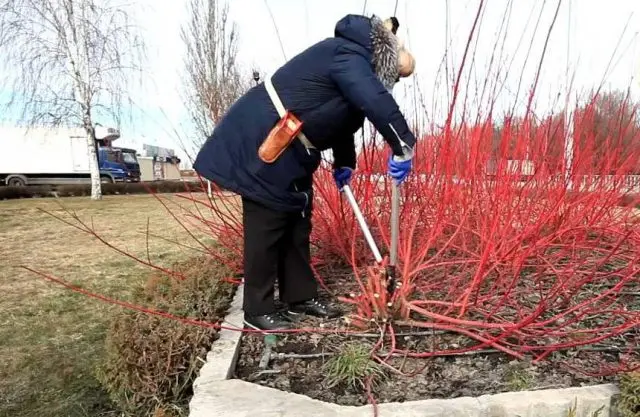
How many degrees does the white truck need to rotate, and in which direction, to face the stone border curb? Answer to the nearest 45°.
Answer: approximately 90° to its right

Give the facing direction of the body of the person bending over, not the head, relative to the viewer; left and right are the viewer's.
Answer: facing to the right of the viewer

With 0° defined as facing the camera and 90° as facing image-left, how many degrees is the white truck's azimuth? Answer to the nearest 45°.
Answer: approximately 270°

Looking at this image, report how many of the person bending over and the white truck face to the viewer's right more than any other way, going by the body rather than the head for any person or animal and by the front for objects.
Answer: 2

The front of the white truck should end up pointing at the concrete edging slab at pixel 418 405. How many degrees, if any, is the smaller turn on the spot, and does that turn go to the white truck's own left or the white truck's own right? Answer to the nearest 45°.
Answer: approximately 90° to the white truck's own right

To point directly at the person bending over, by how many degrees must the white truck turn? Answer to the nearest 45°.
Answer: approximately 90° to its right

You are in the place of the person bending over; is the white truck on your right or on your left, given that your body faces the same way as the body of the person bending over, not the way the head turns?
on your left
